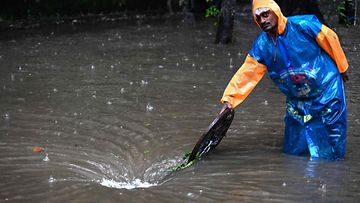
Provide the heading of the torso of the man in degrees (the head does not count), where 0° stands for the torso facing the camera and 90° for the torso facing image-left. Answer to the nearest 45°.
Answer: approximately 45°

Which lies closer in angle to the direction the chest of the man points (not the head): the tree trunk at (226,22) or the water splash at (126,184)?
the water splash

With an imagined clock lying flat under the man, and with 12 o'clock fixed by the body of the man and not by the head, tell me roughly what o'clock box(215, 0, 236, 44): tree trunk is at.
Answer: The tree trunk is roughly at 4 o'clock from the man.

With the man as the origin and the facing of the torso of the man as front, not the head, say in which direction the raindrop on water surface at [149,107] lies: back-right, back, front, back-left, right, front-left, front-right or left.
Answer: right

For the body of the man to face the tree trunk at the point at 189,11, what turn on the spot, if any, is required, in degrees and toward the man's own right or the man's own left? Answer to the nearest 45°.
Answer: approximately 135° to the man's own right

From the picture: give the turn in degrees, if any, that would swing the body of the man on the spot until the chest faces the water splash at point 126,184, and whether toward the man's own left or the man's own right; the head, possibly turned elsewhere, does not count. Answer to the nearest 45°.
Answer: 0° — they already face it

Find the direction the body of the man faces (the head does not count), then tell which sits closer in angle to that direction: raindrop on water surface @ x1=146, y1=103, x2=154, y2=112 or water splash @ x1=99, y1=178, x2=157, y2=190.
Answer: the water splash
